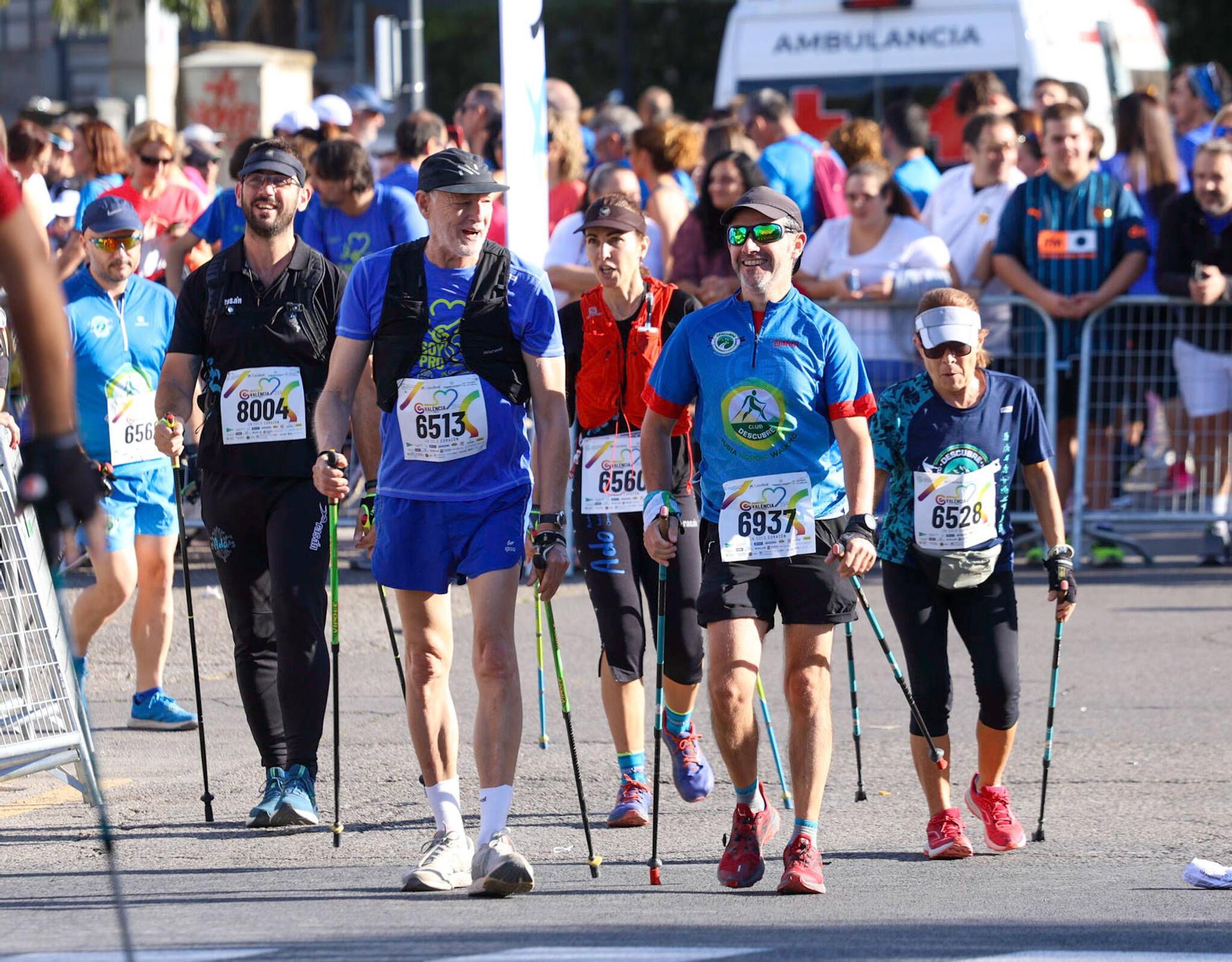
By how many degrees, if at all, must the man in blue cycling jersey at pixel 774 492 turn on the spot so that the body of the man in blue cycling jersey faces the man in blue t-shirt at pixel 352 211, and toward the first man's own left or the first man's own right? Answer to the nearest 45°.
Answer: approximately 135° to the first man's own right

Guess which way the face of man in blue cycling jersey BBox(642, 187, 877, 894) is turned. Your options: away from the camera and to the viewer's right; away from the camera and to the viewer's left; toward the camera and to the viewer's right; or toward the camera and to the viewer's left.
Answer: toward the camera and to the viewer's left

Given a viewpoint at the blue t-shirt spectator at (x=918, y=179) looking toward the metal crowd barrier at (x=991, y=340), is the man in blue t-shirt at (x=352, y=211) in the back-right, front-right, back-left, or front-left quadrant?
front-right

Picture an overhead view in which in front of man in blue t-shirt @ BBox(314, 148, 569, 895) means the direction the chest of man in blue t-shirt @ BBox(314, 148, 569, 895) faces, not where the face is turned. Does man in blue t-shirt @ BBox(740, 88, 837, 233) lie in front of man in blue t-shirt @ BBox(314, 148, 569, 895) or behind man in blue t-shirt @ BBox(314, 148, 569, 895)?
behind

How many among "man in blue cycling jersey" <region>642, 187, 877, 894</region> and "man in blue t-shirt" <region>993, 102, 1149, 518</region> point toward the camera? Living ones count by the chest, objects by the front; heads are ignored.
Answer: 2

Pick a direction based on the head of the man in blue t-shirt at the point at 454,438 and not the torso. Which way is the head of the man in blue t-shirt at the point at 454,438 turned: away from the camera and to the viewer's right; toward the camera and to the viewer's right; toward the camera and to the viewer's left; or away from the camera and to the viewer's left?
toward the camera and to the viewer's right

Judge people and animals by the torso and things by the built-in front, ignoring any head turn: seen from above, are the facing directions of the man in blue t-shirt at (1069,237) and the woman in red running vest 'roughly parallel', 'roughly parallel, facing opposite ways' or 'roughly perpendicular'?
roughly parallel

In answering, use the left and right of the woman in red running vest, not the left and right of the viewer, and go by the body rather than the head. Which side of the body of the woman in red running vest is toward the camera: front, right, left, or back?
front

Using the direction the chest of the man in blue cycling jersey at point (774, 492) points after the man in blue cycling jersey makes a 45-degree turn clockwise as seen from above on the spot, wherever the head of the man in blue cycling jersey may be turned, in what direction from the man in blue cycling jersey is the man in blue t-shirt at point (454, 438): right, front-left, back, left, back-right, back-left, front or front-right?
front-right

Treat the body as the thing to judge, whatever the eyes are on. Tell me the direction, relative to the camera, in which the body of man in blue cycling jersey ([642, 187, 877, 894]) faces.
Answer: toward the camera

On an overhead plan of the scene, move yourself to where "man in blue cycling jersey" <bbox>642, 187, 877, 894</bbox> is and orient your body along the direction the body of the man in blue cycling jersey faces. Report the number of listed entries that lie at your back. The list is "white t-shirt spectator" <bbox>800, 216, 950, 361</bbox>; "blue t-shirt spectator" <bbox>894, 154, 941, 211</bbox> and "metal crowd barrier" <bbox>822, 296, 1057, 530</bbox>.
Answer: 3

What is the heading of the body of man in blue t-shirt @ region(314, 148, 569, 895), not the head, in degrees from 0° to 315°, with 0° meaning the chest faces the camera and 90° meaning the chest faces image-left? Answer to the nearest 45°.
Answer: approximately 0°

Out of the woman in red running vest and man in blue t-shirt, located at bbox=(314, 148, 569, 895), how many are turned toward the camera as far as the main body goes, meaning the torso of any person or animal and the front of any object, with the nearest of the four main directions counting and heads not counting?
2

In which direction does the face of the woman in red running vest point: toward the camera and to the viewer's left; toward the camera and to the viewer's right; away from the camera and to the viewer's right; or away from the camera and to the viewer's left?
toward the camera and to the viewer's left

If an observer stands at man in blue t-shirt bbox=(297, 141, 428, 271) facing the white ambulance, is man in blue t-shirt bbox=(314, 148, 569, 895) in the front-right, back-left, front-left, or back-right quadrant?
back-right

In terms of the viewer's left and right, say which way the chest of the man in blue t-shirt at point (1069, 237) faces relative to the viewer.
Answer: facing the viewer

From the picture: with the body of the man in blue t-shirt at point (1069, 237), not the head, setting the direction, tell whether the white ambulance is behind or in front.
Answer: behind
